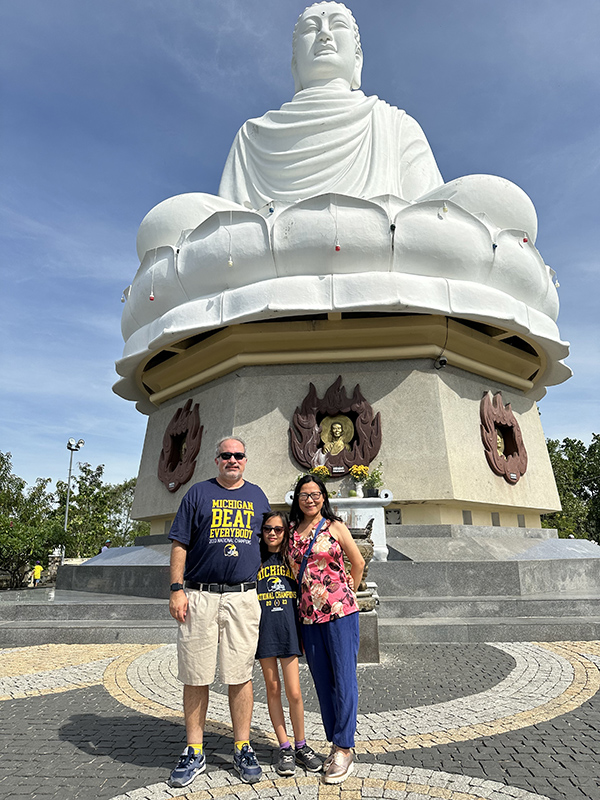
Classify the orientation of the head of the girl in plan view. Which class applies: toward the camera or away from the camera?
toward the camera

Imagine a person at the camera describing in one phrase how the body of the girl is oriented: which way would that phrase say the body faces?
toward the camera

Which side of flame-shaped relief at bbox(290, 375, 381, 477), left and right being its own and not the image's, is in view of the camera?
front

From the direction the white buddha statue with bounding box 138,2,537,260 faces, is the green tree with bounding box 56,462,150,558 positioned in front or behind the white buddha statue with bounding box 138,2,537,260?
behind

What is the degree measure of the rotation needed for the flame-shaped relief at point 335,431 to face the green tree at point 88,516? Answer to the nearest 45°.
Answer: approximately 135° to its right

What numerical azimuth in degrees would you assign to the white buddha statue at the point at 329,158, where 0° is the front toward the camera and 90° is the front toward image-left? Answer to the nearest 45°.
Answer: approximately 0°

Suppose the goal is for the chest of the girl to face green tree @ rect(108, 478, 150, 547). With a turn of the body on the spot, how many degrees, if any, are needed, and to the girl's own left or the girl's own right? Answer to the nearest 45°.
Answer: approximately 180°
